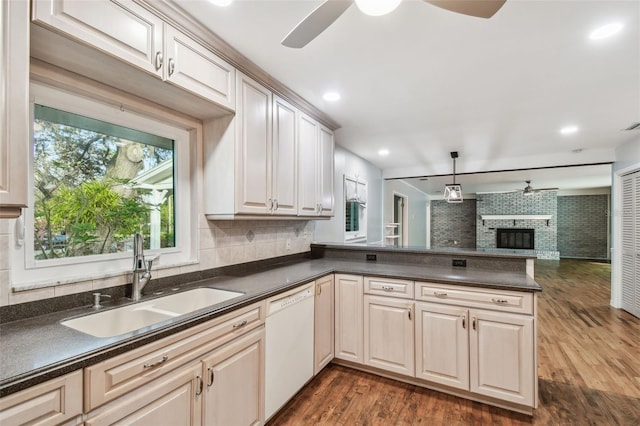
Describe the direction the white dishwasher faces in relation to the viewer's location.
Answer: facing the viewer and to the right of the viewer

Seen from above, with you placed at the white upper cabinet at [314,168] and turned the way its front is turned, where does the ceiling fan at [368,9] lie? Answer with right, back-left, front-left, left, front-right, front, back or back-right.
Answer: front-right

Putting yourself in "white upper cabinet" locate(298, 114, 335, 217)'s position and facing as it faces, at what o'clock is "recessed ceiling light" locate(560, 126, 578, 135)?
The recessed ceiling light is roughly at 10 o'clock from the white upper cabinet.

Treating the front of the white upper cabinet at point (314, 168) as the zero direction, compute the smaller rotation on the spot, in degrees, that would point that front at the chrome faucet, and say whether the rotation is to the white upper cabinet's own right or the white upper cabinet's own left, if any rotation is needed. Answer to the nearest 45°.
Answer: approximately 90° to the white upper cabinet's own right

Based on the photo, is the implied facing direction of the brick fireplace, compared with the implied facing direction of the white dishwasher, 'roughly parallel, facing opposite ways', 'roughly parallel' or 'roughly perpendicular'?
roughly perpendicular

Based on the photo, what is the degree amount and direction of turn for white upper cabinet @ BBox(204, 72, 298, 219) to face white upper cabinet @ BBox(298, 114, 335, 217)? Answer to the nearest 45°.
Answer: approximately 90° to its left

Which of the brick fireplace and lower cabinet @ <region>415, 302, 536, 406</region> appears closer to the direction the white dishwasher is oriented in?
the lower cabinet

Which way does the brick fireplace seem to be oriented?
toward the camera

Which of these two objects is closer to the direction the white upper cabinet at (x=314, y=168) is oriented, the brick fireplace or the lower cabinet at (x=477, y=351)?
the lower cabinet

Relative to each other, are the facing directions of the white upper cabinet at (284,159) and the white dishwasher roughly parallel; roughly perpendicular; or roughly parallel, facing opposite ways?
roughly parallel

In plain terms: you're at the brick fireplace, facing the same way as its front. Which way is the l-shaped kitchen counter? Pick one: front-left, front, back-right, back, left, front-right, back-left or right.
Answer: front

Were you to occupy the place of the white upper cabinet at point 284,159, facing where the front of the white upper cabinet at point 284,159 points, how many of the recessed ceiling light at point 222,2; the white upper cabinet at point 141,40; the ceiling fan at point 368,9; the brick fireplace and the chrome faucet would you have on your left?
1

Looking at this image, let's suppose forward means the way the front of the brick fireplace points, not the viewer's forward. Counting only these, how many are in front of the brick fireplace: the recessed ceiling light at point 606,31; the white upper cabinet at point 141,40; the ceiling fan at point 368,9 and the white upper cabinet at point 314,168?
4

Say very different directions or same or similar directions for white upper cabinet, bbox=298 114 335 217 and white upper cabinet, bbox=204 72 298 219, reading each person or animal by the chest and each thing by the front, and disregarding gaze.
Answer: same or similar directions
